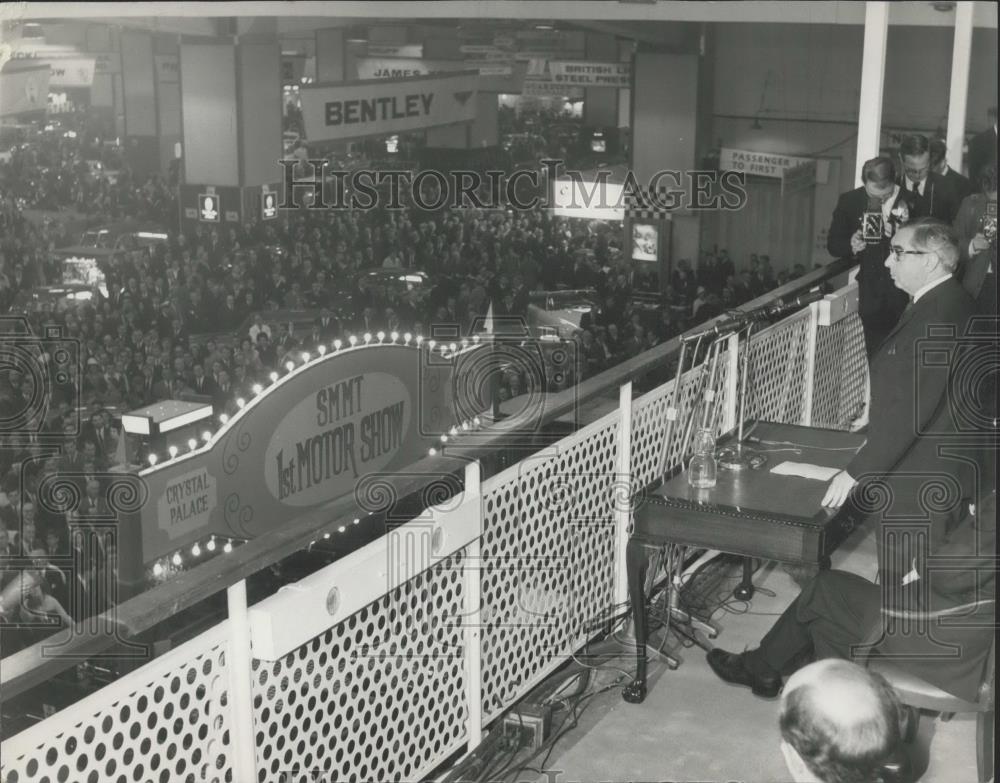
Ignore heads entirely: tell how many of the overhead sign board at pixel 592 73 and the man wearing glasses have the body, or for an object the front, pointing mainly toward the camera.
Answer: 1

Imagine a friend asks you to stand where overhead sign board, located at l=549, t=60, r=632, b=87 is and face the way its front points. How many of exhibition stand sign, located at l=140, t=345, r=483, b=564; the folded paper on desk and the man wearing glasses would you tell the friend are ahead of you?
3

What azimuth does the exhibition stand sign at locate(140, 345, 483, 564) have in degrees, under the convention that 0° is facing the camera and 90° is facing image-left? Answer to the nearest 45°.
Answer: approximately 315°

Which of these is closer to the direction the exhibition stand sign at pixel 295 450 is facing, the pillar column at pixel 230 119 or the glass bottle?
the glass bottle

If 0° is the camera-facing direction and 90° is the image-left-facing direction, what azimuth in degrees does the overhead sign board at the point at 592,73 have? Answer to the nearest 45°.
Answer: approximately 0°

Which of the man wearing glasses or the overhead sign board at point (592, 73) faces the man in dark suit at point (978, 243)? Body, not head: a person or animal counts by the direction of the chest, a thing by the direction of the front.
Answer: the overhead sign board

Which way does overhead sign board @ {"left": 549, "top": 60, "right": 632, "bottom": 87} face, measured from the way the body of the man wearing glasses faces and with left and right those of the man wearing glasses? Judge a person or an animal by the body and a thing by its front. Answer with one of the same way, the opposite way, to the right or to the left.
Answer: to the left

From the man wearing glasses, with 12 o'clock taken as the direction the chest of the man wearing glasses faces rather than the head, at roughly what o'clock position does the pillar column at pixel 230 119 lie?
The pillar column is roughly at 2 o'clock from the man wearing glasses.

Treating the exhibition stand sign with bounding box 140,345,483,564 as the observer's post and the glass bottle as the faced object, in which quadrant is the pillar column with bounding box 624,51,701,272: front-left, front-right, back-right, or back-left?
back-left

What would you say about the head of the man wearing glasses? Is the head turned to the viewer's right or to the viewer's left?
to the viewer's left

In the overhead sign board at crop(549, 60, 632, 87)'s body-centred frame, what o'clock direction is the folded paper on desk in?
The folded paper on desk is roughly at 12 o'clock from the overhead sign board.
